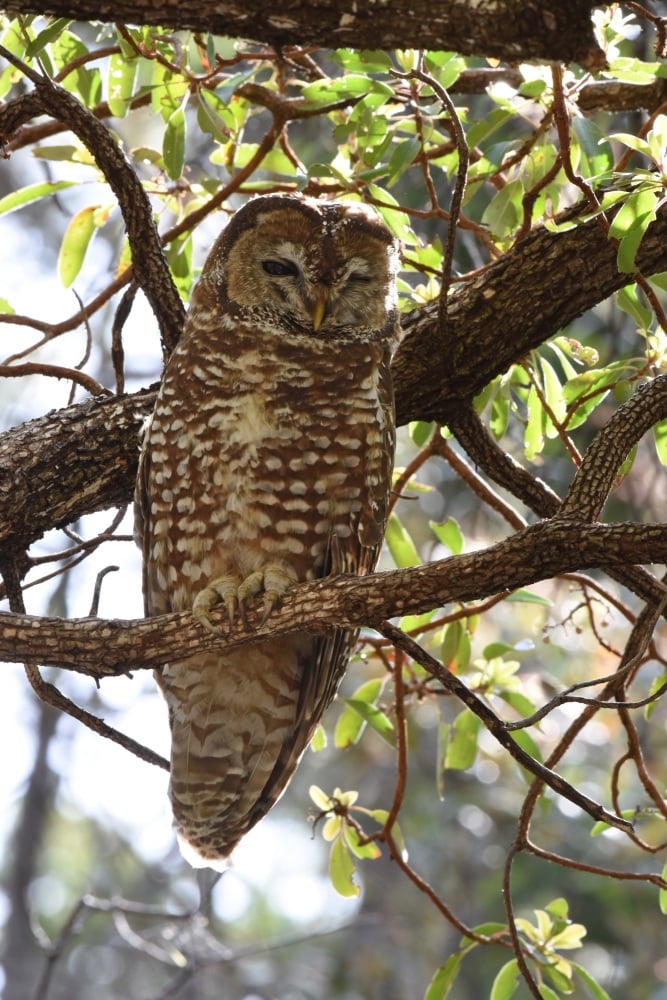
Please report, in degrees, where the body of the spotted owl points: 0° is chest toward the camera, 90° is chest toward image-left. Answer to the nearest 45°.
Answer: approximately 0°

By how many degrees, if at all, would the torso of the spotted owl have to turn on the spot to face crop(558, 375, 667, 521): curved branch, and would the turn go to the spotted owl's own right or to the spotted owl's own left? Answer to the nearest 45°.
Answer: approximately 45° to the spotted owl's own left
